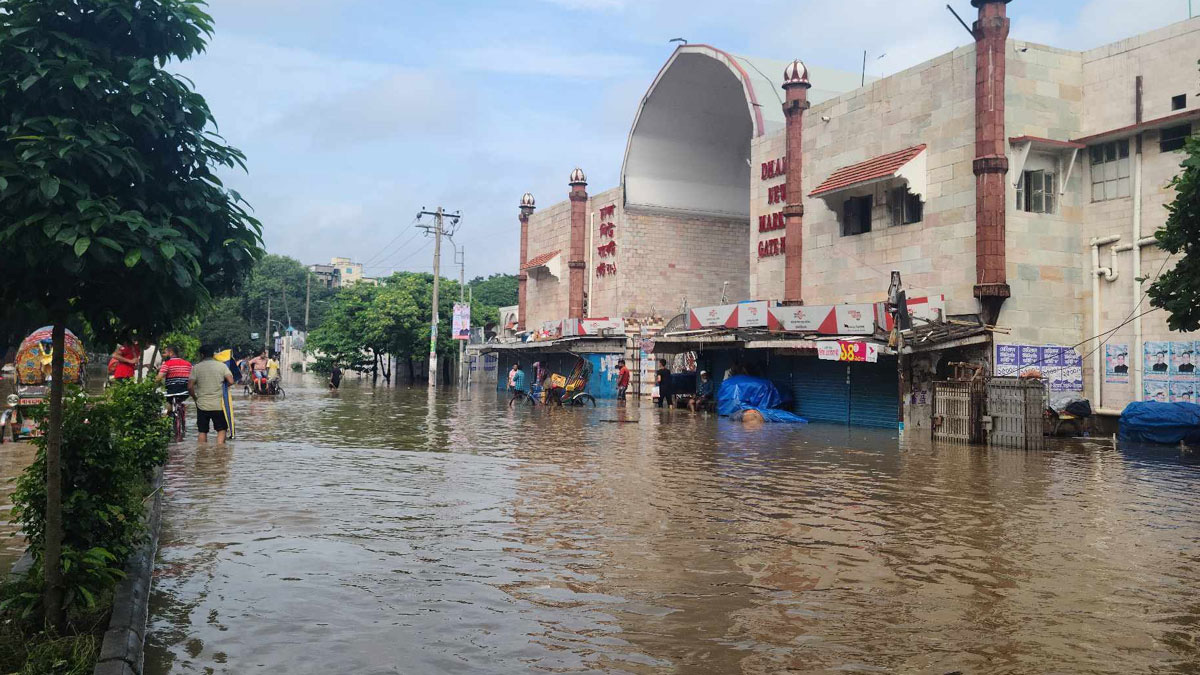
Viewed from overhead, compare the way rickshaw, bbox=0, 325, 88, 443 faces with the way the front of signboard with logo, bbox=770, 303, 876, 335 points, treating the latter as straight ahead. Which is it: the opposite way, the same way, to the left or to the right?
to the right

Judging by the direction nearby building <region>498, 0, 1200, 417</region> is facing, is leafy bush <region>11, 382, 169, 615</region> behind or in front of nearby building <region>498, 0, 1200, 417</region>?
in front

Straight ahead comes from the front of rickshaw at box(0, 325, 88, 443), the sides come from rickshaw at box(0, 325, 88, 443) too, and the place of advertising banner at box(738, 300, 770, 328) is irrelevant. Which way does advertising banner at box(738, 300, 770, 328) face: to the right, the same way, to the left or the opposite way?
to the left

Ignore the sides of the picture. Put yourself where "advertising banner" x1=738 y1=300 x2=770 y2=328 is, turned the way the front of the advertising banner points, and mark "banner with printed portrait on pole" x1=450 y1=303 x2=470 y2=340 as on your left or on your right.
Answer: on your right

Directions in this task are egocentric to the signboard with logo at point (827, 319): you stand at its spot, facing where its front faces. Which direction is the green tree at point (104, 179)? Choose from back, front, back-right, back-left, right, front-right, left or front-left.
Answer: front-left

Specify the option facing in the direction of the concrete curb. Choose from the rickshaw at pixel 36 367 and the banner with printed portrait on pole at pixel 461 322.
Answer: the banner with printed portrait on pole

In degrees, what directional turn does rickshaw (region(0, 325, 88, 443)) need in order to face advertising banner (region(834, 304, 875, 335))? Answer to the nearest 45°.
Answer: approximately 90° to its right

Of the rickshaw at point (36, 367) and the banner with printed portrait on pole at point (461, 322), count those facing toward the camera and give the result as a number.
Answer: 1

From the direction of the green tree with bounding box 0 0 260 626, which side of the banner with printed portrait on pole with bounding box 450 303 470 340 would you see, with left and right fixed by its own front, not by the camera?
front

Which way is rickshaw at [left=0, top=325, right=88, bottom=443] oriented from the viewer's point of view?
away from the camera

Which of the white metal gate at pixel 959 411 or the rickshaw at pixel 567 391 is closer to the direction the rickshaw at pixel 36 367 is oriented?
the rickshaw

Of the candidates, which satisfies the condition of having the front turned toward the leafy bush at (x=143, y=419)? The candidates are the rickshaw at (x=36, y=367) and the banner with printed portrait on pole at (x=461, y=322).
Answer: the banner with printed portrait on pole

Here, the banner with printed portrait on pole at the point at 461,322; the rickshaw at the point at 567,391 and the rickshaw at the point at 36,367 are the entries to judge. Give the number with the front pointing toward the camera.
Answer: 1

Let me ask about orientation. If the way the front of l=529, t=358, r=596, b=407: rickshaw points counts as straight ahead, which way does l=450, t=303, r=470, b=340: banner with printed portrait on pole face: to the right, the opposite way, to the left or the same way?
to the left

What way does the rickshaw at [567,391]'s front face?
to the viewer's left
